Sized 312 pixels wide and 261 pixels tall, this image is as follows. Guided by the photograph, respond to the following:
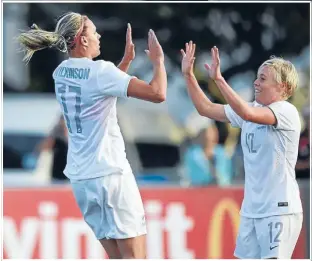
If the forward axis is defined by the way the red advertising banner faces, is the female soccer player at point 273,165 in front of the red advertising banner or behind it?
in front

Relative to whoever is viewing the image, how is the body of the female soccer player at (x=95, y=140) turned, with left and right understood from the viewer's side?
facing away from the viewer and to the right of the viewer

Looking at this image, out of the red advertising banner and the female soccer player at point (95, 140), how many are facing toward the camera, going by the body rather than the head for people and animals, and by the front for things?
1

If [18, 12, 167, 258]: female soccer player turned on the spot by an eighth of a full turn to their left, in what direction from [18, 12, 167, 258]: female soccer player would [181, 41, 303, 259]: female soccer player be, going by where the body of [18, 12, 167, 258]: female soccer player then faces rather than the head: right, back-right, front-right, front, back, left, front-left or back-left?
right

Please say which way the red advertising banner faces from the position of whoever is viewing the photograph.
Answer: facing the viewer

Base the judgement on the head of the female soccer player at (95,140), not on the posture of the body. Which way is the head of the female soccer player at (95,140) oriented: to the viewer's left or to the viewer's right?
to the viewer's right

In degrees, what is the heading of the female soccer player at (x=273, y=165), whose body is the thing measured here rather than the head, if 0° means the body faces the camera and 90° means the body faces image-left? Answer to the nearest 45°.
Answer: approximately 45°

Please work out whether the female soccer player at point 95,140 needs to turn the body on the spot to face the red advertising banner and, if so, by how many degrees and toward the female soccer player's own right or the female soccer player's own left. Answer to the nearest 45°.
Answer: approximately 45° to the female soccer player's own left

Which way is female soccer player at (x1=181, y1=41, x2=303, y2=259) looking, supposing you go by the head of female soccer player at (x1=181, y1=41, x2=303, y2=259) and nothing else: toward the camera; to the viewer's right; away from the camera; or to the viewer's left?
to the viewer's left

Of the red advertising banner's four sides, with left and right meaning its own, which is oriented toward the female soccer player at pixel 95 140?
front
